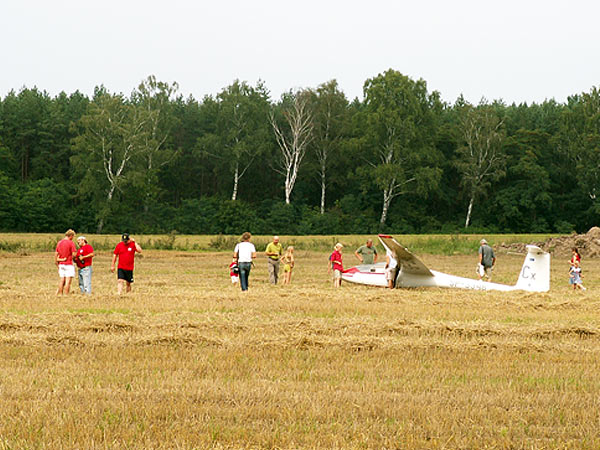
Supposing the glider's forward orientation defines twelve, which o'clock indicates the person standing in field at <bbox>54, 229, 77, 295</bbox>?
The person standing in field is roughly at 11 o'clock from the glider.

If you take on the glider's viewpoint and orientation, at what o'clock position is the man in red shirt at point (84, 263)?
The man in red shirt is roughly at 11 o'clock from the glider.

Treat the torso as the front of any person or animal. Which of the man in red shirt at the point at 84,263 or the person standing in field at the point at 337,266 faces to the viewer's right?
the person standing in field

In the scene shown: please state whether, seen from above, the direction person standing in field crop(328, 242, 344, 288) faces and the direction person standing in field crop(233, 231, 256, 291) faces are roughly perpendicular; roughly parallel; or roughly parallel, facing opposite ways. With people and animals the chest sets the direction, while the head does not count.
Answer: roughly perpendicular

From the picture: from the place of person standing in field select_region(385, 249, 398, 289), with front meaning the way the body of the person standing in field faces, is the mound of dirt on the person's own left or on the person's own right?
on the person's own right

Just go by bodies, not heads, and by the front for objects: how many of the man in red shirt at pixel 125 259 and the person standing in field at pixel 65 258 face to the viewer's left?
0

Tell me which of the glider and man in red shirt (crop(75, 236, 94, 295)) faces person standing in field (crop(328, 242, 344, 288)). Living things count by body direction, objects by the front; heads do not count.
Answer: the glider

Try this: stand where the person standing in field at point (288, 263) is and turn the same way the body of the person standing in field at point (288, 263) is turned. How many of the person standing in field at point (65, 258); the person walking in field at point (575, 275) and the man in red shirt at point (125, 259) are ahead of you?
2

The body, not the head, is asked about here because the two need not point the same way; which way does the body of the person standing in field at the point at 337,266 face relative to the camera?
to the viewer's right
